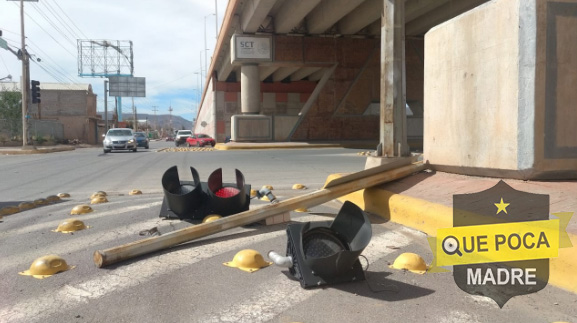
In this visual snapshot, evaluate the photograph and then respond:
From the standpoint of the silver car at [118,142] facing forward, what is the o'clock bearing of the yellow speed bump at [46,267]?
The yellow speed bump is roughly at 12 o'clock from the silver car.

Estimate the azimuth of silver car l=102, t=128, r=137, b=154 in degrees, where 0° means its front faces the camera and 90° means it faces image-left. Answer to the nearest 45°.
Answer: approximately 0°

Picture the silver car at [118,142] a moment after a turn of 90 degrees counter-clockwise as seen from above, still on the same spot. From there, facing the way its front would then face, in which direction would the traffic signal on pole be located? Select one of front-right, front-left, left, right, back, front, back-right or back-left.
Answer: back-left
